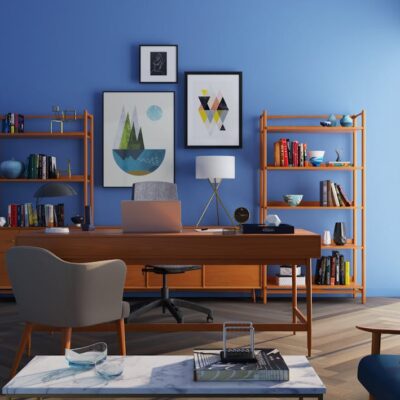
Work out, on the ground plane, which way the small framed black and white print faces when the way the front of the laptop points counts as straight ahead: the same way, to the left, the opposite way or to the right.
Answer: the opposite way

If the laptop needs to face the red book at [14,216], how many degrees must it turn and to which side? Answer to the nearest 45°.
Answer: approximately 45° to its left

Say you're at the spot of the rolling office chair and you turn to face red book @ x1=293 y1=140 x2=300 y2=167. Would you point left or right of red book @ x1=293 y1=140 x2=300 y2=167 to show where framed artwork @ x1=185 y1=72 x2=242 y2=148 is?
left

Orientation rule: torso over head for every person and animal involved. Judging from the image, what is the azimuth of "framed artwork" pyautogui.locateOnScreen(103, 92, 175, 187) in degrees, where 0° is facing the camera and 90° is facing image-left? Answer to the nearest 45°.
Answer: approximately 0°

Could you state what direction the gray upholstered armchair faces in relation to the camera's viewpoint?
facing away from the viewer and to the right of the viewer

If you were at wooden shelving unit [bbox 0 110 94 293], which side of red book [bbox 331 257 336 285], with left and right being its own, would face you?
right

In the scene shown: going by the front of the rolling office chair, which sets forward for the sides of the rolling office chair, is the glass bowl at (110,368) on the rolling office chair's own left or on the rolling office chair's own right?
on the rolling office chair's own right

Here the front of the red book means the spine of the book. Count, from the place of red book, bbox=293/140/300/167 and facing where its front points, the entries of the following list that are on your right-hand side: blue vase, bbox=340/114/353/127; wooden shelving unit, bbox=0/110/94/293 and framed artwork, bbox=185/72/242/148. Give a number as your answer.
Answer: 2

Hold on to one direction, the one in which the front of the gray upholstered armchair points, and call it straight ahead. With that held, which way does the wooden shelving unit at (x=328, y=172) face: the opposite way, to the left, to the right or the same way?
the opposite way

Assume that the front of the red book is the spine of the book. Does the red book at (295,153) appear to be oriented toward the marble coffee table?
yes

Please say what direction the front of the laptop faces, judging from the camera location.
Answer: facing away from the viewer

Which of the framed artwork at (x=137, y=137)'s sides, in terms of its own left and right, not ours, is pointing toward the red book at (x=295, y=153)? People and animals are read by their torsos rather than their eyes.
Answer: left
